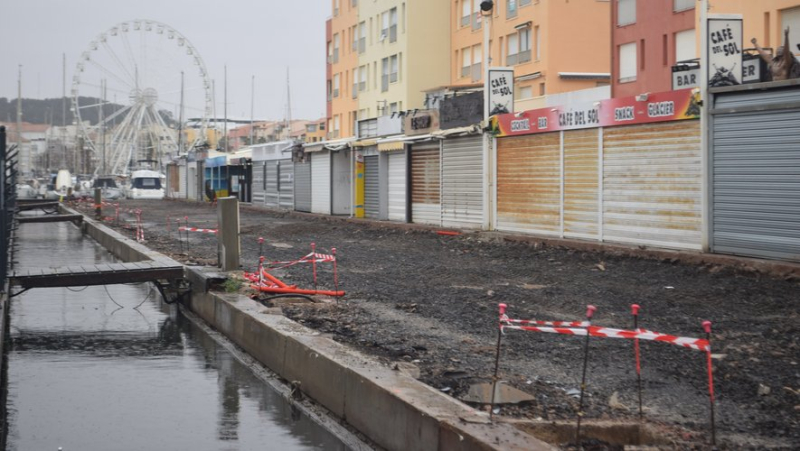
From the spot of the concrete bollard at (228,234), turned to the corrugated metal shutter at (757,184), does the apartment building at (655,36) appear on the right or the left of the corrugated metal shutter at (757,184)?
left

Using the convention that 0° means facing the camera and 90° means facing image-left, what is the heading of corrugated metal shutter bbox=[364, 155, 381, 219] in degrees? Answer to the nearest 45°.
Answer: approximately 45°

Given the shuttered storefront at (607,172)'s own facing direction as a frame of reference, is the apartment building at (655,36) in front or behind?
behind
